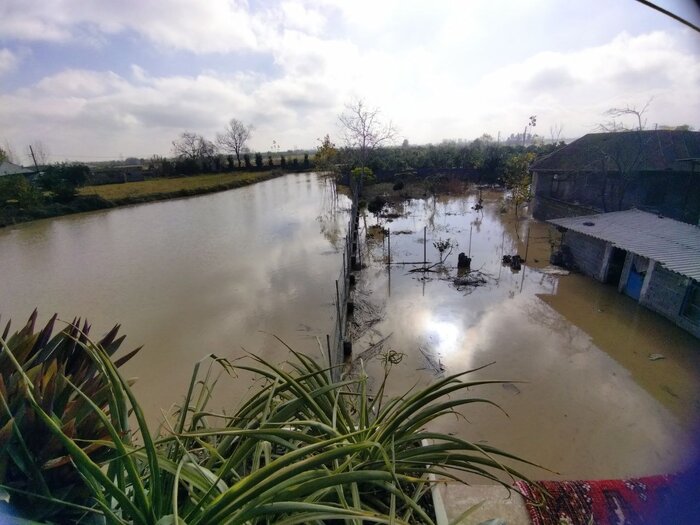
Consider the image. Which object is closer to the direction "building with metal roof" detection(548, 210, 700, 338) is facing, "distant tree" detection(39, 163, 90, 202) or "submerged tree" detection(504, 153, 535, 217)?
the distant tree

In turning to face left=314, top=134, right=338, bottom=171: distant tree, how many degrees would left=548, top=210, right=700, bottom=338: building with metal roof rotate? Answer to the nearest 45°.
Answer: approximately 90° to its right

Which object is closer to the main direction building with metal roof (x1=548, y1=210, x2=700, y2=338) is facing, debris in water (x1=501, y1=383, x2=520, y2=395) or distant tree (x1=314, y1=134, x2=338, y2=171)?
the debris in water

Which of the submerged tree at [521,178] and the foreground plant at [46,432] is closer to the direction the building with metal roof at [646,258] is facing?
the foreground plant

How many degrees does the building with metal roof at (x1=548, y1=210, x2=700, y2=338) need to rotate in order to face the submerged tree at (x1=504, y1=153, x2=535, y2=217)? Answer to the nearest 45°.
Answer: approximately 90° to its right

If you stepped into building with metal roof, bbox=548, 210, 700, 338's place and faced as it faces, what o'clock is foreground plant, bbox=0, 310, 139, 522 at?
The foreground plant is roughly at 11 o'clock from the building with metal roof.

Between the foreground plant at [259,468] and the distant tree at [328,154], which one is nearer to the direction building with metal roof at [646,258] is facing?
the foreground plant

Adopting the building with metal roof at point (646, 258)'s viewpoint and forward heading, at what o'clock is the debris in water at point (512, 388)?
The debris in water is roughly at 11 o'clock from the building with metal roof.

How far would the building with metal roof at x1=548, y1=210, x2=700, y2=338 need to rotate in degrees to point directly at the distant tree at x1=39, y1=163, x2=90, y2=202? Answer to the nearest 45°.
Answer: approximately 45° to its right

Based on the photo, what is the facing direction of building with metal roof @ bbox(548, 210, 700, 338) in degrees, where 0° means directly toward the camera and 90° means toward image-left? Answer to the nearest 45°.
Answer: approximately 45°
